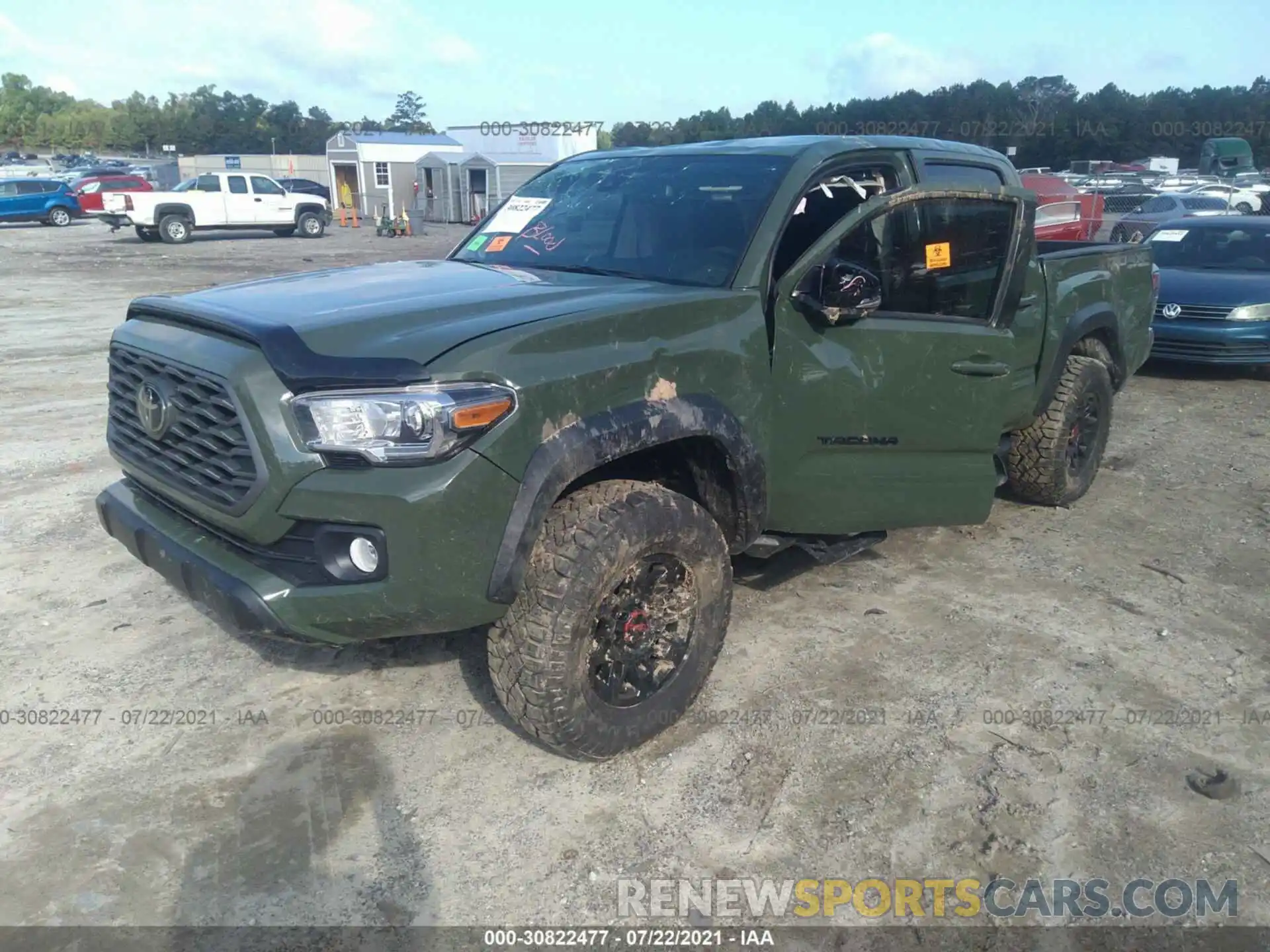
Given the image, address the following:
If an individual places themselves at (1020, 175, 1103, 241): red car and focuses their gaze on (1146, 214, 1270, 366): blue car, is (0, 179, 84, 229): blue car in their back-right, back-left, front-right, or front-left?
back-right

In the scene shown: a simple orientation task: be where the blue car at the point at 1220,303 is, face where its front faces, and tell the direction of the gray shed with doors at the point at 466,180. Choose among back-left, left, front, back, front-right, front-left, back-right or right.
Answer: right

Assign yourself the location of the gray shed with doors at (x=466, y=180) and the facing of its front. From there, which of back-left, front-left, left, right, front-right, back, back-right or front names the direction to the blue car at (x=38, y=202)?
front-right

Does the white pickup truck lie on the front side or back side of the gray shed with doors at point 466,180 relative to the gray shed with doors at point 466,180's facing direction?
on the front side

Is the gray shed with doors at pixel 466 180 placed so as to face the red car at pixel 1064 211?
no

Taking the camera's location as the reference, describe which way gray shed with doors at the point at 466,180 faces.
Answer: facing the viewer and to the left of the viewer

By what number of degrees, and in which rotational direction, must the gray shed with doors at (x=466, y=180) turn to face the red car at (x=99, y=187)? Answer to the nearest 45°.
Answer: approximately 45° to its right

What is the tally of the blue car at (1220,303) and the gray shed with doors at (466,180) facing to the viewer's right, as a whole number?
0

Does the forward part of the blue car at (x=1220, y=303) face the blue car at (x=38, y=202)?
no

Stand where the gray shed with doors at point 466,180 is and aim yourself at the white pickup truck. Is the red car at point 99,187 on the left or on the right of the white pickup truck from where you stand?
right

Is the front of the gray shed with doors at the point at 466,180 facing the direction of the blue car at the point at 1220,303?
no
